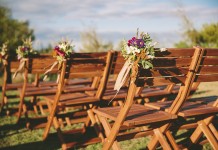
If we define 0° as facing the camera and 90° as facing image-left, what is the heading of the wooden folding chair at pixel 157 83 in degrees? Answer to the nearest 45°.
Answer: approximately 135°

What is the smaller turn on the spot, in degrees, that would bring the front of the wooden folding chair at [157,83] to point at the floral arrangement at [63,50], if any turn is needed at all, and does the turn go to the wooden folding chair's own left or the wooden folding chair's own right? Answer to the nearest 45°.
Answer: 0° — it already faces it

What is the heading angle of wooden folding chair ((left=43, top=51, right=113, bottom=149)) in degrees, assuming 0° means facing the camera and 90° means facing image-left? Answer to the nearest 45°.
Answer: approximately 135°

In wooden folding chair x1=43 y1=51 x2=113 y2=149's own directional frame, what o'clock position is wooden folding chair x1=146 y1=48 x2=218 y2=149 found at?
wooden folding chair x1=146 y1=48 x2=218 y2=149 is roughly at 6 o'clock from wooden folding chair x1=43 y1=51 x2=113 y2=149.

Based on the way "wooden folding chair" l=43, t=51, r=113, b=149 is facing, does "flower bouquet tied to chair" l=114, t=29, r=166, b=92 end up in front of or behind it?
behind

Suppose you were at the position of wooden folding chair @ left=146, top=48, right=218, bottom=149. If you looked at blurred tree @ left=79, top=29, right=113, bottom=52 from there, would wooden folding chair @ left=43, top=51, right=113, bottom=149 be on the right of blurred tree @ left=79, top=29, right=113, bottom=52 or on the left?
left

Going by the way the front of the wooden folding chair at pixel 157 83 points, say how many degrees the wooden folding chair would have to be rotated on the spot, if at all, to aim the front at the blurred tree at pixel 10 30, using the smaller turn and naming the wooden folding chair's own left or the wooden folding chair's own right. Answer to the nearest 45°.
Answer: approximately 45° to the wooden folding chair's own right

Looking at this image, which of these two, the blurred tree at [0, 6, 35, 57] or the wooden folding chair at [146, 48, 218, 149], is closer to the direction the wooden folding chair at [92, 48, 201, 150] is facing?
the blurred tree
